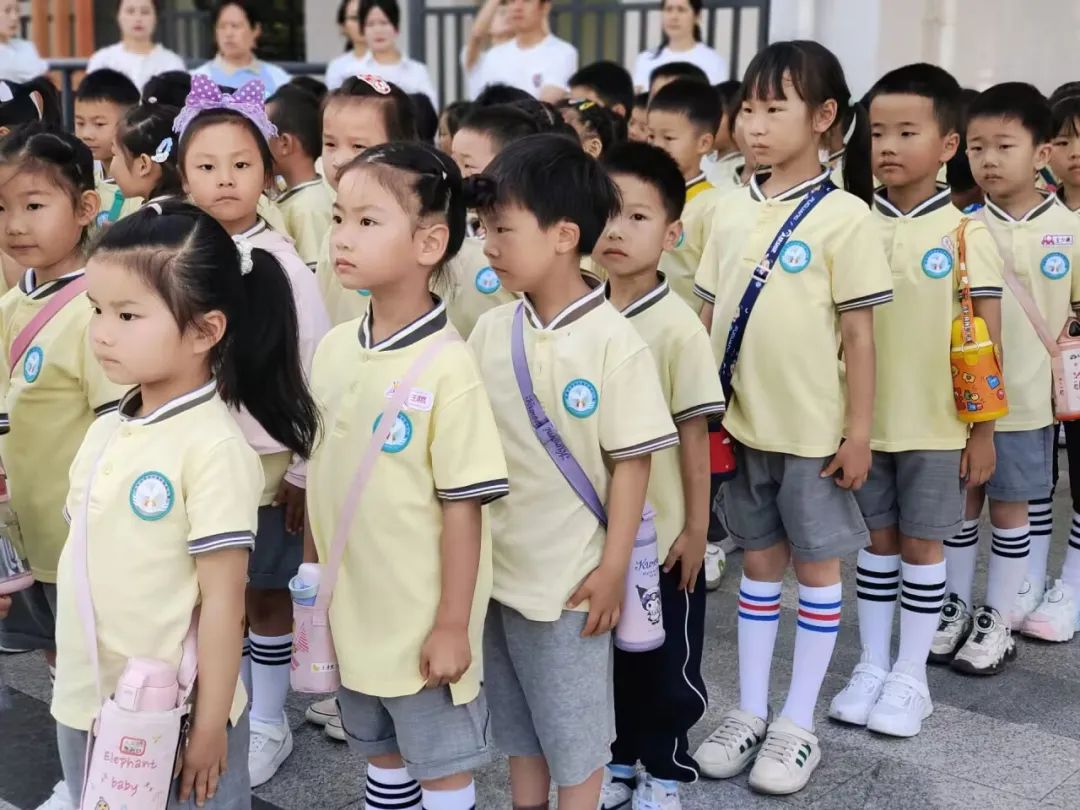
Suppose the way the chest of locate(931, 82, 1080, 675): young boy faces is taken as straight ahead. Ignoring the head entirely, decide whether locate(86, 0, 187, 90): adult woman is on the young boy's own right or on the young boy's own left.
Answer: on the young boy's own right

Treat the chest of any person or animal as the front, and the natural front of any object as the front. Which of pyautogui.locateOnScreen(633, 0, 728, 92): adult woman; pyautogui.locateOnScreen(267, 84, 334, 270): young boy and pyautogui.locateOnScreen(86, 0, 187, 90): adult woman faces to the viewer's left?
the young boy

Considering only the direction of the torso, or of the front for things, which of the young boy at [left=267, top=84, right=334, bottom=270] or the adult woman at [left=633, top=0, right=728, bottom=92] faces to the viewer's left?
the young boy

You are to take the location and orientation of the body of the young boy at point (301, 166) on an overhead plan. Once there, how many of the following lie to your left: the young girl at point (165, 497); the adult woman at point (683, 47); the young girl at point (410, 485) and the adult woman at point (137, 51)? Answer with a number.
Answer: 2

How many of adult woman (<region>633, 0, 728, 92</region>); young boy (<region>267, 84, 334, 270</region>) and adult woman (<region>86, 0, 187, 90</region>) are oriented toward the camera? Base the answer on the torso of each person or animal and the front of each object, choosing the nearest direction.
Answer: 2

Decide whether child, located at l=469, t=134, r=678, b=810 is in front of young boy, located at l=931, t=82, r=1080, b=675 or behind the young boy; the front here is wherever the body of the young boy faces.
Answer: in front

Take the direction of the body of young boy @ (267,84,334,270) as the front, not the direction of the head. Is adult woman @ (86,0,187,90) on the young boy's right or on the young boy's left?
on the young boy's right

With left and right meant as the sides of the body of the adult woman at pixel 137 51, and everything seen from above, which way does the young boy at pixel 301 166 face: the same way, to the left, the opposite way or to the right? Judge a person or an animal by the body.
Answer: to the right
